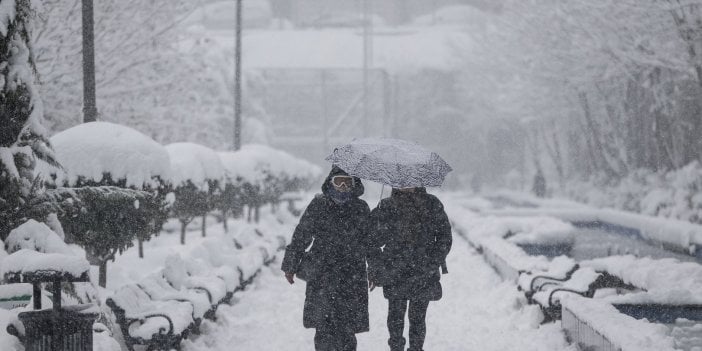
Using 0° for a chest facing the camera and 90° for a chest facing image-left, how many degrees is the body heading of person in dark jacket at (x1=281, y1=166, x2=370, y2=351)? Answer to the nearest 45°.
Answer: approximately 0°

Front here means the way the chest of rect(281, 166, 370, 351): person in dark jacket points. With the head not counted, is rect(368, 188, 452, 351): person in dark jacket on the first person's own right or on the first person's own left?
on the first person's own left

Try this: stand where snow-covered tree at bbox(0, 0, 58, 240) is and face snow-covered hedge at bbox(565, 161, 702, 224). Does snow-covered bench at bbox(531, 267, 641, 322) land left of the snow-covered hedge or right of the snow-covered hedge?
right

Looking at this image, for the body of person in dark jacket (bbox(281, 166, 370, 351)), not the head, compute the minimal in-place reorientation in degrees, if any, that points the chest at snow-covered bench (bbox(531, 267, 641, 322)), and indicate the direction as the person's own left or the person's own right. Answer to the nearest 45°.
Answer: approximately 135° to the person's own left
